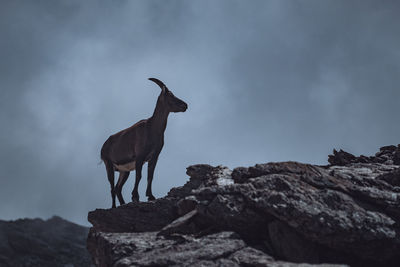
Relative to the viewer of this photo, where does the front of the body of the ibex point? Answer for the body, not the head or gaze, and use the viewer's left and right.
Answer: facing to the right of the viewer

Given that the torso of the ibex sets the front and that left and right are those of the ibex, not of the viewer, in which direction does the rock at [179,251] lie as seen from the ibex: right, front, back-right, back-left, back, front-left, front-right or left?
right
